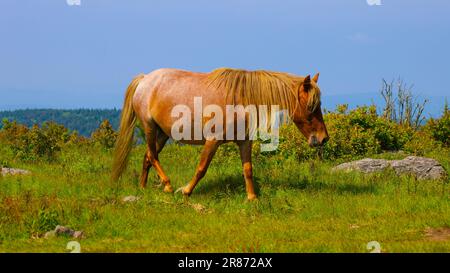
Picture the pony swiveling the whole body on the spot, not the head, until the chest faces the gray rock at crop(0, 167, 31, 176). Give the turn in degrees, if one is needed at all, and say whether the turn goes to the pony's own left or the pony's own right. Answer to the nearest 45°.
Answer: approximately 135° to the pony's own left

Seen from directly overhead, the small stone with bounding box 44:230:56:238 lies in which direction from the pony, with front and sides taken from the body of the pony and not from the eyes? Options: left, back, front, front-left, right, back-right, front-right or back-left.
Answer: back-right

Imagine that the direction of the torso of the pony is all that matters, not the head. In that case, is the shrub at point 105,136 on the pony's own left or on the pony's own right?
on the pony's own left

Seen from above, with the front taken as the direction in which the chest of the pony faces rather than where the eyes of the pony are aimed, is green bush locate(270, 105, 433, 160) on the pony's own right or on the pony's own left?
on the pony's own left

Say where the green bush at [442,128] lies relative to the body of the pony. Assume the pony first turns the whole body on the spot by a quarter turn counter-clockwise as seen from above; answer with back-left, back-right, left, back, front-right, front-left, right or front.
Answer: front-right

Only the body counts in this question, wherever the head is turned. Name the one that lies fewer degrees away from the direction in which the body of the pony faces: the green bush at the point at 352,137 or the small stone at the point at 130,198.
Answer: the green bush

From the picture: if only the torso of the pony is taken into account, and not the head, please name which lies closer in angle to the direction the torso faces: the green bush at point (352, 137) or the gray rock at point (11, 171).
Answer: the green bush

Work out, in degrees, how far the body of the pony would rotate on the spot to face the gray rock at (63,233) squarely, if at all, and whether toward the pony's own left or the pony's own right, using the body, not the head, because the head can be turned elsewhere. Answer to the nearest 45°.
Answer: approximately 135° to the pony's own right

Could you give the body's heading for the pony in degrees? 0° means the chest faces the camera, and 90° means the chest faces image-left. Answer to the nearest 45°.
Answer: approximately 270°

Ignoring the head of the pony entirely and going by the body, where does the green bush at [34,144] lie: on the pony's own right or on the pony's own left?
on the pony's own left

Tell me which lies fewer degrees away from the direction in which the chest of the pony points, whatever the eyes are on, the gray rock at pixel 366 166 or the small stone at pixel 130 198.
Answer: the gray rock

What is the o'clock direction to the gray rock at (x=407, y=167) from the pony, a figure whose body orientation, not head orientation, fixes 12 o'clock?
The gray rock is roughly at 11 o'clock from the pony.

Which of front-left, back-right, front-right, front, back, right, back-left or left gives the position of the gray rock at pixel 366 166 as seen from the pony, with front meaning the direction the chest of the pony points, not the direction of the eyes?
front-left
